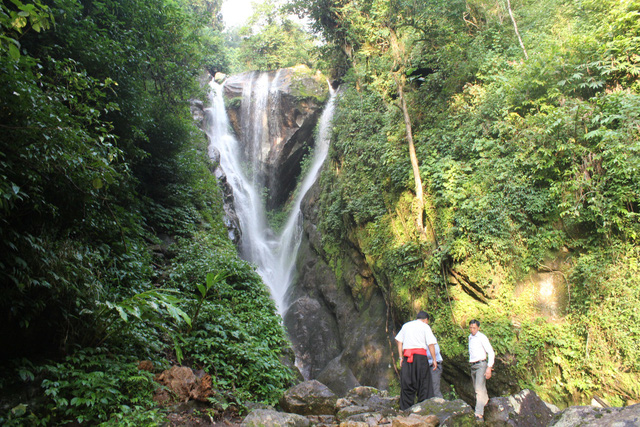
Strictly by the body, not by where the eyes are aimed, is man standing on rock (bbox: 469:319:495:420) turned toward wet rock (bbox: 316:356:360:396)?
no

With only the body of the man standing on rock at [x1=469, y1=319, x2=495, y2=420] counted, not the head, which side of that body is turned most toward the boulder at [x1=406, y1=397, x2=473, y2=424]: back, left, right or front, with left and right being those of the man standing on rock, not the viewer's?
front

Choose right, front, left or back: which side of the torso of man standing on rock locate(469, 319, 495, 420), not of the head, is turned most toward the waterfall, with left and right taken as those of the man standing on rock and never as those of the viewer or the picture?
right

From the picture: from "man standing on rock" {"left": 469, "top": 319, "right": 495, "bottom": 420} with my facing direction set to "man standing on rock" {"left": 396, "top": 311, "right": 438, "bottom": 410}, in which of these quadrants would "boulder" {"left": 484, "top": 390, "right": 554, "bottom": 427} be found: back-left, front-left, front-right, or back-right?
back-left

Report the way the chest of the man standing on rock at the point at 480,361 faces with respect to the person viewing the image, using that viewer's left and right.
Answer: facing the viewer and to the left of the viewer

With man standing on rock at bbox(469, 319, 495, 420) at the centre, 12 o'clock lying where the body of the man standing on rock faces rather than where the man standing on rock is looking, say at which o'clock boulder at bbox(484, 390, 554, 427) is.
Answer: The boulder is roughly at 10 o'clock from the man standing on rock.
